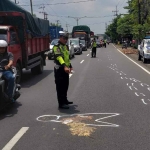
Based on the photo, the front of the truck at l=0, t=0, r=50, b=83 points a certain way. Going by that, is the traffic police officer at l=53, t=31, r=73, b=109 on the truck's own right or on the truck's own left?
on the truck's own left

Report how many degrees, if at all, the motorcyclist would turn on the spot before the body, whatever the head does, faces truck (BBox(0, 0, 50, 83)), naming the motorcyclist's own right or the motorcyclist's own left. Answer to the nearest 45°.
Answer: approximately 135° to the motorcyclist's own right

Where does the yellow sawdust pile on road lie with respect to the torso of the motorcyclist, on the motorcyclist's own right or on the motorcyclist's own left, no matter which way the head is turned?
on the motorcyclist's own left

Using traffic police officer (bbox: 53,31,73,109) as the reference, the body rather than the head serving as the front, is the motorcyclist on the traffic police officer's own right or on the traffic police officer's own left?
on the traffic police officer's own right
